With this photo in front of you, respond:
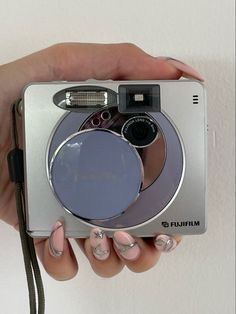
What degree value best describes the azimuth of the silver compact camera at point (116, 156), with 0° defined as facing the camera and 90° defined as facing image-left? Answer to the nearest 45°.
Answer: approximately 0°
